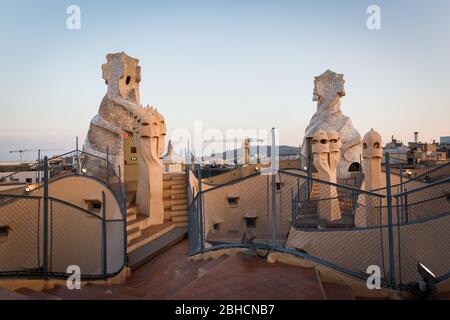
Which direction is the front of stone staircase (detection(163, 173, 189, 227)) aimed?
toward the camera

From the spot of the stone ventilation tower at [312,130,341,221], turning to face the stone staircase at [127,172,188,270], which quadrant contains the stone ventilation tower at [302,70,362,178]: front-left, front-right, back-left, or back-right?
back-right

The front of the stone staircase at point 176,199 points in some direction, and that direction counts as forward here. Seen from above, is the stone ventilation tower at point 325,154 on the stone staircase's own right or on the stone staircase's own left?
on the stone staircase's own left

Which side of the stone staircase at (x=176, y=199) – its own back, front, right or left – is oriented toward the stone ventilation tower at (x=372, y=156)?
left

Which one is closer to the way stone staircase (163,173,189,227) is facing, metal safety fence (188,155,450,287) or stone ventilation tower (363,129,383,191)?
the metal safety fence

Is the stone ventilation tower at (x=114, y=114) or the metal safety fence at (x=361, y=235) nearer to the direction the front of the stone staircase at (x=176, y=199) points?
the metal safety fence

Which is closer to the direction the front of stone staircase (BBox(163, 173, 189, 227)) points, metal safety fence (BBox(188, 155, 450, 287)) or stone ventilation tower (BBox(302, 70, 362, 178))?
the metal safety fence
